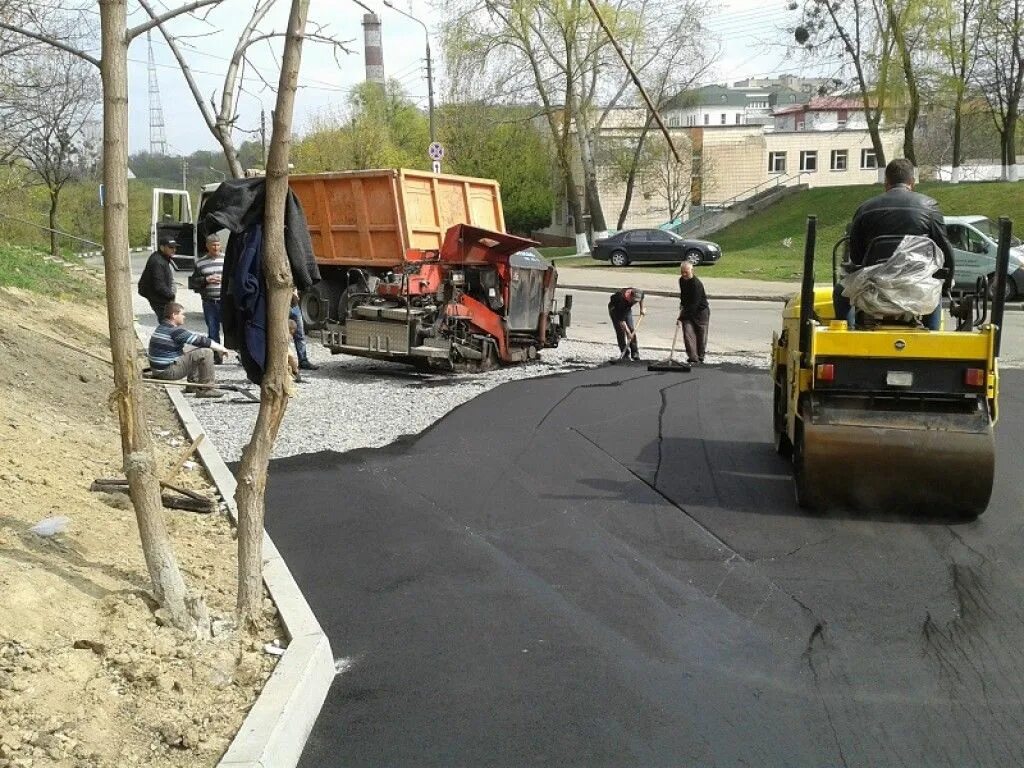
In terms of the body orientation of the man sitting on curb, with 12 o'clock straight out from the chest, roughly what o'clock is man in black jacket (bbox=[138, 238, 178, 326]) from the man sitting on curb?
The man in black jacket is roughly at 9 o'clock from the man sitting on curb.

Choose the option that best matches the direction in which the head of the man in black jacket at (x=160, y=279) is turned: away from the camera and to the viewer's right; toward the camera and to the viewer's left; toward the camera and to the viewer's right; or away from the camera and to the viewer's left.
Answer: toward the camera and to the viewer's right

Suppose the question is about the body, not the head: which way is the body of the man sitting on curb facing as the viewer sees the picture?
to the viewer's right

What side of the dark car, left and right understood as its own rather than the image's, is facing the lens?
right

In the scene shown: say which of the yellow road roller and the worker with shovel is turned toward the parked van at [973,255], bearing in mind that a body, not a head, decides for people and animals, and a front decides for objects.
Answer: the yellow road roller

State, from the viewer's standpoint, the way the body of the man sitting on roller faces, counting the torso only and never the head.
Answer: away from the camera

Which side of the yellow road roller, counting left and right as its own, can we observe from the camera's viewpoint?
back
